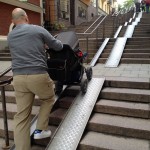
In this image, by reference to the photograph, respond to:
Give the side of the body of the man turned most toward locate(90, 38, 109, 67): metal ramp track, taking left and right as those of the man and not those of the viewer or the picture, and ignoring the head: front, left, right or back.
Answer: front

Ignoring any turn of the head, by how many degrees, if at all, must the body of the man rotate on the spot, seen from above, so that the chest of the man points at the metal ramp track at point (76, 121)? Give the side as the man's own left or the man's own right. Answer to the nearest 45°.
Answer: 0° — they already face it

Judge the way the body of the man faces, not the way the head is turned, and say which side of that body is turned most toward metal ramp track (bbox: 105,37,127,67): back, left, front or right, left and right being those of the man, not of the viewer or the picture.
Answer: front

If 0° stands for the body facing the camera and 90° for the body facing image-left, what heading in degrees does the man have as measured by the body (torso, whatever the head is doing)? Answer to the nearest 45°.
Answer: approximately 225°

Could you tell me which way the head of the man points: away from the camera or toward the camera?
away from the camera
